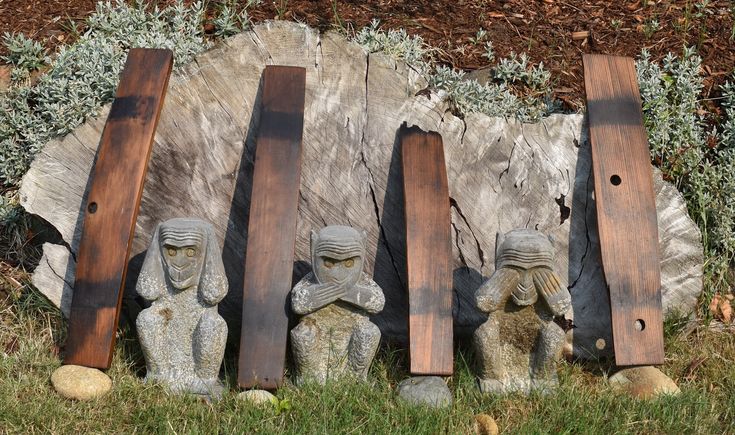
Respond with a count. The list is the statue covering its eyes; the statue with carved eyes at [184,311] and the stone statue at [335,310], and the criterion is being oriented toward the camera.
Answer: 3

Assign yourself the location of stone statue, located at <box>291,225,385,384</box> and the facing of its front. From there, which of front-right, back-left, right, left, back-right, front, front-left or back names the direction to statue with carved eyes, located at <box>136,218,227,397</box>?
right

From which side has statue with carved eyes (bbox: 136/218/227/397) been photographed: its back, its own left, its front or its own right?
front

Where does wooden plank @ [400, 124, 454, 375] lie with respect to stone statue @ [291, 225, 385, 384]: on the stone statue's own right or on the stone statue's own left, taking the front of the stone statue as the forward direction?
on the stone statue's own left

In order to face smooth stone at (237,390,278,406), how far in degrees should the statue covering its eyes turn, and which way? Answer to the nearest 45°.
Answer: approximately 90° to its right

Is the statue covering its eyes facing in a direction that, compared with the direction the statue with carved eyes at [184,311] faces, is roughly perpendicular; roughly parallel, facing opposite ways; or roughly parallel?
roughly parallel

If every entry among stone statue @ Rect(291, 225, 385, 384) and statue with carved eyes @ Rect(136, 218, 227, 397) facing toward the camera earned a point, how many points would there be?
2

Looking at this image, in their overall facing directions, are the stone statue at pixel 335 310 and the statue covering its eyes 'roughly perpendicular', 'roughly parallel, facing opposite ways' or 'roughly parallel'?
roughly parallel

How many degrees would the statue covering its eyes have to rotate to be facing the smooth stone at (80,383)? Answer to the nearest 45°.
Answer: approximately 90° to its right

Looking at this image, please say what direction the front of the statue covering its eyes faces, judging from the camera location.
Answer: facing the viewer

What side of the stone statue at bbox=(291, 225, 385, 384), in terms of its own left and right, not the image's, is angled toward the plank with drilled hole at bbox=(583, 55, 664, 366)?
left

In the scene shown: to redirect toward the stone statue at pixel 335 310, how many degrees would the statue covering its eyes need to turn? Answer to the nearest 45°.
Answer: approximately 90° to its right
